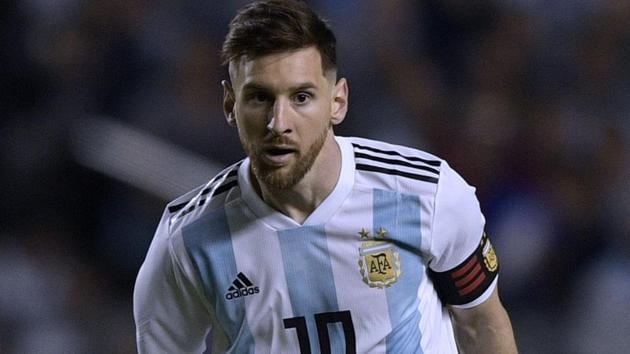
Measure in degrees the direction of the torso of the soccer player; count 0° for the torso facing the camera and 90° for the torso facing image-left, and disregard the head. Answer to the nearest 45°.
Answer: approximately 0°

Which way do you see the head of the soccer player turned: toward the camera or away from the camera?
toward the camera
